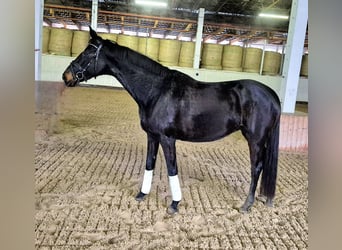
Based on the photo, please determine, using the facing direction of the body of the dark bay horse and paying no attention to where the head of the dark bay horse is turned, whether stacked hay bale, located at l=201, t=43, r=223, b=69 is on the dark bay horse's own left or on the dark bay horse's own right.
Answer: on the dark bay horse's own right

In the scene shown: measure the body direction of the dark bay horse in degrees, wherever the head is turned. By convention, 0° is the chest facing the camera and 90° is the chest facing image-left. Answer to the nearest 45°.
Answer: approximately 90°

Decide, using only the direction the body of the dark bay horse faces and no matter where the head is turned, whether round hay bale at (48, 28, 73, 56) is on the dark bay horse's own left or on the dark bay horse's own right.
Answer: on the dark bay horse's own right

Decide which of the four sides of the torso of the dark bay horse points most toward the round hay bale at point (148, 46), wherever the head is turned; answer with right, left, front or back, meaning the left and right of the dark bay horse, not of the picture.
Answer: right

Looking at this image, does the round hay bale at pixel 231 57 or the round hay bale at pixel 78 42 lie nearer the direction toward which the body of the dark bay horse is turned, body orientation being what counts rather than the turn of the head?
the round hay bale at pixel 78 42

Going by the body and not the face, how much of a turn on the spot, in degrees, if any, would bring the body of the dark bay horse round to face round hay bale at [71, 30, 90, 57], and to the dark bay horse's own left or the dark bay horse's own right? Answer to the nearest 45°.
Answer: approximately 45° to the dark bay horse's own right
